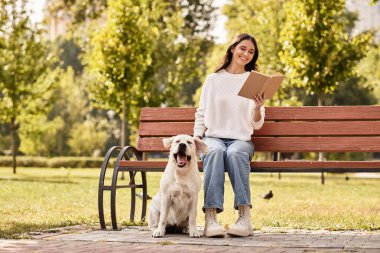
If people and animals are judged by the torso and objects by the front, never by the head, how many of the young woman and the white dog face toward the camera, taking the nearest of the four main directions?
2

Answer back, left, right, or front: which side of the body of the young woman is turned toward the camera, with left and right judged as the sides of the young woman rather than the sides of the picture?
front

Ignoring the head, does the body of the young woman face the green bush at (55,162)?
no

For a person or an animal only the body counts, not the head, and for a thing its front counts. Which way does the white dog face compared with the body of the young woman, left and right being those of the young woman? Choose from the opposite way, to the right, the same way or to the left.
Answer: the same way

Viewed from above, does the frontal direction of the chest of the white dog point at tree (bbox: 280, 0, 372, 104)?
no

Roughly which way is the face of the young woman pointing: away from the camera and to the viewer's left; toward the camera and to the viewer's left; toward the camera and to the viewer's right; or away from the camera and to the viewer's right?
toward the camera and to the viewer's right

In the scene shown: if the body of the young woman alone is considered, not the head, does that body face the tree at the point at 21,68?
no

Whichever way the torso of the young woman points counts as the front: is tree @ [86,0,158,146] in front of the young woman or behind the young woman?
behind
